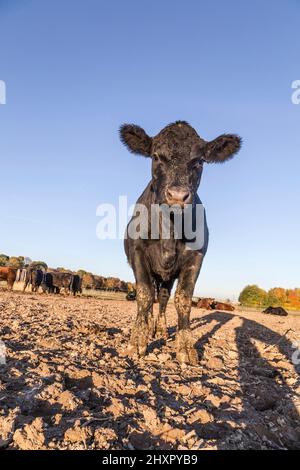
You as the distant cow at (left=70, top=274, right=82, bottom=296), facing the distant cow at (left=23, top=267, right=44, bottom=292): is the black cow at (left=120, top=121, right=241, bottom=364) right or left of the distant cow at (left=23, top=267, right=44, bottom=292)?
left

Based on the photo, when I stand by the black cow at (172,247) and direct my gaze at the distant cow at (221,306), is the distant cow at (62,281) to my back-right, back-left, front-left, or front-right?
front-left

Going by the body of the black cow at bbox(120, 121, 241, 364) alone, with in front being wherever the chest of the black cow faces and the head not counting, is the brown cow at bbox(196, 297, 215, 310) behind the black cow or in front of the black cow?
behind

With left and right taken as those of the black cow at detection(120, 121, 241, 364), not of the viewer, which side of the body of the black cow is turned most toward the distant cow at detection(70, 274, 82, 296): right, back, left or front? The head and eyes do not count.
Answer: back

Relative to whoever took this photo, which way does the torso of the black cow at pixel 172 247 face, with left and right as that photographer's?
facing the viewer

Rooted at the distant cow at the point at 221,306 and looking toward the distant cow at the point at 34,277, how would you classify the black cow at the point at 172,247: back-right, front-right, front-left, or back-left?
front-left

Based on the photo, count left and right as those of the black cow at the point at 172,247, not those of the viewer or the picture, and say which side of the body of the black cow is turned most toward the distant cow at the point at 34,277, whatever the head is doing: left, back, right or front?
back

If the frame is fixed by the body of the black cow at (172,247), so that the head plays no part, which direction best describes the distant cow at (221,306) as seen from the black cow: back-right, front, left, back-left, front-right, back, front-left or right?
back

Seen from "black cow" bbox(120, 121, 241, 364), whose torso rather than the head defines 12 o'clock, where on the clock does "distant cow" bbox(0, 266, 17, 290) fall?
The distant cow is roughly at 5 o'clock from the black cow.
